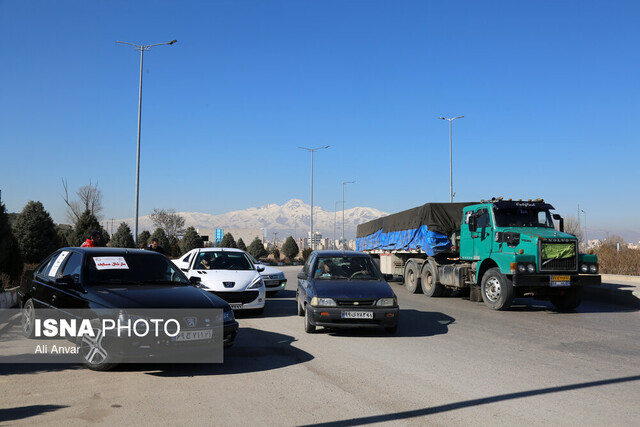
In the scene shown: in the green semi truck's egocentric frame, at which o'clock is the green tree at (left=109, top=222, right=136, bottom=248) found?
The green tree is roughly at 6 o'clock from the green semi truck.

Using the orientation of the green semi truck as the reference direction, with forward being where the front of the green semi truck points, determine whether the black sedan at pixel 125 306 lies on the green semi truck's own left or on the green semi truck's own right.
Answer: on the green semi truck's own right

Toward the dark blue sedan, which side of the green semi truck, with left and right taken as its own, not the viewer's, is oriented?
right

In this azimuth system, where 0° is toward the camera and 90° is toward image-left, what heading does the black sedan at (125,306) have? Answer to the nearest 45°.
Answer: approximately 315°

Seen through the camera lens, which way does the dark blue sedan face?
facing the viewer

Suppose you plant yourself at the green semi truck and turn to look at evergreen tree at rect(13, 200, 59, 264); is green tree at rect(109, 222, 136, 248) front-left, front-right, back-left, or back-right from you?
front-right

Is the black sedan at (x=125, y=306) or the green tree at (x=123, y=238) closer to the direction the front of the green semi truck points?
the black sedan

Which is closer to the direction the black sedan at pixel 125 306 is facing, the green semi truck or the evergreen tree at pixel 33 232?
the green semi truck

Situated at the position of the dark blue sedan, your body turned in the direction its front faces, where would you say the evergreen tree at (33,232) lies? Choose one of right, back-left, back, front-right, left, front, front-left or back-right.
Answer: back-right

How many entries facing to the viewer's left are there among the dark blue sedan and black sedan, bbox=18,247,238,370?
0

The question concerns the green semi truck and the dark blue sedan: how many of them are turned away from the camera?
0

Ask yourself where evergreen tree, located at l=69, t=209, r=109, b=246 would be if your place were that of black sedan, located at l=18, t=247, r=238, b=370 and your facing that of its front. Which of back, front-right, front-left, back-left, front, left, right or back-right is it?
back-left

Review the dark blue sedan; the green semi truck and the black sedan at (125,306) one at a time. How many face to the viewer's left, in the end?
0

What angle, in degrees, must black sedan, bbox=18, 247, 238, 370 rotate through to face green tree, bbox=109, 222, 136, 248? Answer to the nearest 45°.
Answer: approximately 135° to its left
